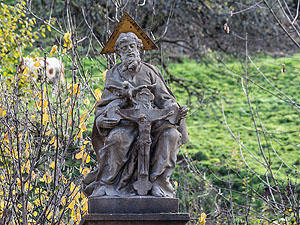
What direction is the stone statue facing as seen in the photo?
toward the camera
